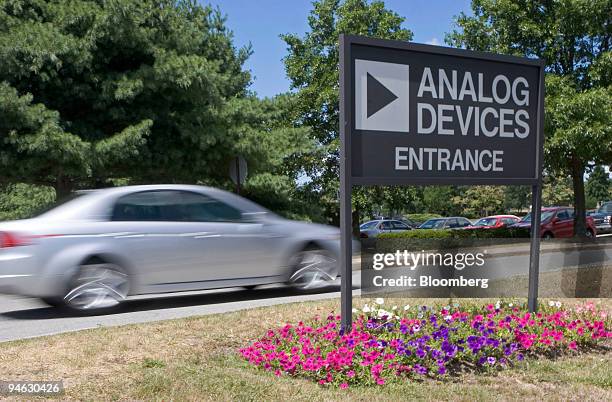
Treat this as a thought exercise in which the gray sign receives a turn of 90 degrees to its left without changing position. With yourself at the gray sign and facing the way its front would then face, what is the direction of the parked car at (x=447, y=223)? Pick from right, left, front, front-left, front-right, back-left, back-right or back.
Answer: front-left

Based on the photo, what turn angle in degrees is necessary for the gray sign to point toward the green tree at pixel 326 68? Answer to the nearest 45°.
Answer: approximately 135° to its left

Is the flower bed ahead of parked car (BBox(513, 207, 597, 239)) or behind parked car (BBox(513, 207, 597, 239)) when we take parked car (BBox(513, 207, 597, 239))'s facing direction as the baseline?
ahead

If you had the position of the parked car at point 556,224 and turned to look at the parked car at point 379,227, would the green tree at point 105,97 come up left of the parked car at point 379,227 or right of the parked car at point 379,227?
left

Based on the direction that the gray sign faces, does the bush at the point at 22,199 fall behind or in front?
behind

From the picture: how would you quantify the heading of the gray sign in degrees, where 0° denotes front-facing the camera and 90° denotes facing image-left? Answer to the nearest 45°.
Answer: approximately 315°

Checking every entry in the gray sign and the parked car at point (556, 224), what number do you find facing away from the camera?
0

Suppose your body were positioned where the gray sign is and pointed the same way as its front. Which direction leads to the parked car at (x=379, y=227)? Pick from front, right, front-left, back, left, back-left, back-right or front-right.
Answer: back-left

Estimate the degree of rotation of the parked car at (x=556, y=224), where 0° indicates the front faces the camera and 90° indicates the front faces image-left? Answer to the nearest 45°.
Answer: approximately 45°

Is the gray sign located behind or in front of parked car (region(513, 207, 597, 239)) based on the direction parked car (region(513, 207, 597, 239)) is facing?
in front
